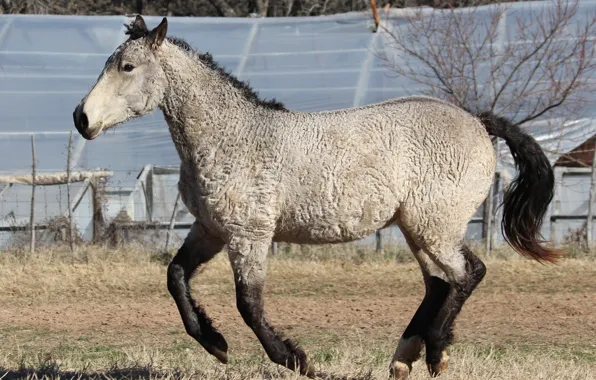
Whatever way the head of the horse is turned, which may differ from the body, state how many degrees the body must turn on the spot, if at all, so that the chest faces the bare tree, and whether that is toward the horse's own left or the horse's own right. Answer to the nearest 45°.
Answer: approximately 90° to the horse's own right

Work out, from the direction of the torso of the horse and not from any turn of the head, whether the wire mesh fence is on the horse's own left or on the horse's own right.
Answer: on the horse's own right

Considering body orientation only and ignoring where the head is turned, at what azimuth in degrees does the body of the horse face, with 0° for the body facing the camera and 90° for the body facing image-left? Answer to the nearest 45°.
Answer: approximately 90°
